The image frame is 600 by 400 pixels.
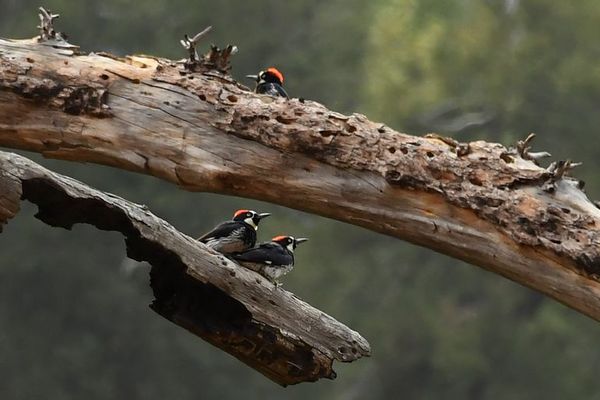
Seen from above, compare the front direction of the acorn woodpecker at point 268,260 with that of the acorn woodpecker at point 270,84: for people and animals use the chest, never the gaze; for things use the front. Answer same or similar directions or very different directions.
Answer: very different directions

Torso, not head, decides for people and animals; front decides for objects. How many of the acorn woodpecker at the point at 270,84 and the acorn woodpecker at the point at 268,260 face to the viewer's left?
1

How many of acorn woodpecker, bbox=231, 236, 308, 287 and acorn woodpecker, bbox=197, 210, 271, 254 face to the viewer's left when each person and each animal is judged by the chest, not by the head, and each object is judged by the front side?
0

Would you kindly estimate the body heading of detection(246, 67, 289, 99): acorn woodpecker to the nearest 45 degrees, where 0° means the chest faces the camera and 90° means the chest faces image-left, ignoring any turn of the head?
approximately 90°

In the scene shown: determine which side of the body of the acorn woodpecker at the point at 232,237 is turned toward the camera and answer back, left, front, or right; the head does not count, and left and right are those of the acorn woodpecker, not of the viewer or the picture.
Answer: right

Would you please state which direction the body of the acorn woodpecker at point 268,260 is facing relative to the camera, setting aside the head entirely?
to the viewer's right
